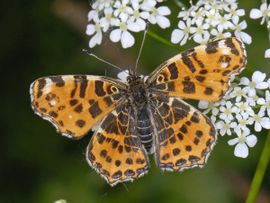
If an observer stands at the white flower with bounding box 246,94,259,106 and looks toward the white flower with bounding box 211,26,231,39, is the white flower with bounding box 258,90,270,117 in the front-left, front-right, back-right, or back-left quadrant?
back-right

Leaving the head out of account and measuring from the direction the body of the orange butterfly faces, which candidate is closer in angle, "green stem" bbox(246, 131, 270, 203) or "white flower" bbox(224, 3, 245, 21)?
the white flower

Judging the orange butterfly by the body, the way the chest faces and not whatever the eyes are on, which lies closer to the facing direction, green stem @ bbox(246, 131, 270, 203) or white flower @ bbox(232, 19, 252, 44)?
the white flower

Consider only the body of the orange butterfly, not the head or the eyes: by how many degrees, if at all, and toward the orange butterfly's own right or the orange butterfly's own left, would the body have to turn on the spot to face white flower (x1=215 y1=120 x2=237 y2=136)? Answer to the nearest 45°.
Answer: approximately 90° to the orange butterfly's own right

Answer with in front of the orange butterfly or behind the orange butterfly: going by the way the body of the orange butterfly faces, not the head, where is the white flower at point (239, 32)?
in front

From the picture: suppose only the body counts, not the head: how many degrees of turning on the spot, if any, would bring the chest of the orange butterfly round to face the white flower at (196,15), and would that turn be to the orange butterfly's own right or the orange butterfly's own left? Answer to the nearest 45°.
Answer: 0° — it already faces it

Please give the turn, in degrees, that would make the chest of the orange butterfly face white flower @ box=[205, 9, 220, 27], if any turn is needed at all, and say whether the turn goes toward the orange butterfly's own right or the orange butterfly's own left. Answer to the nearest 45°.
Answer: approximately 45° to the orange butterfly's own right

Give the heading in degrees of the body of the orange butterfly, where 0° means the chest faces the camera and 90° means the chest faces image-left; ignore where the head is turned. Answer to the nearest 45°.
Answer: approximately 180°

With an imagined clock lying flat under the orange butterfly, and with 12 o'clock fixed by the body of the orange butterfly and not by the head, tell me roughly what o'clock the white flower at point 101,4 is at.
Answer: The white flower is roughly at 11 o'clock from the orange butterfly.

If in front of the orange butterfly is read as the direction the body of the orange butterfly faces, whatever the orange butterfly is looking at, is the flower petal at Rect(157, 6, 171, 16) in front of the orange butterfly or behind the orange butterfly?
in front

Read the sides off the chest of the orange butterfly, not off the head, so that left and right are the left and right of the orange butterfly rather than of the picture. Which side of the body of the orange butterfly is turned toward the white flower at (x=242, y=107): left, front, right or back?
right

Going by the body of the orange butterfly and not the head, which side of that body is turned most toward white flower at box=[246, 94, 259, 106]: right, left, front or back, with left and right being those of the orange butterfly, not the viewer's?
right
